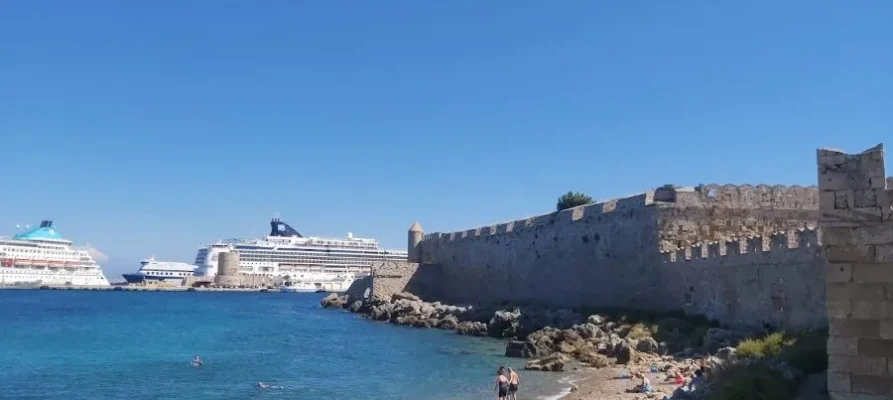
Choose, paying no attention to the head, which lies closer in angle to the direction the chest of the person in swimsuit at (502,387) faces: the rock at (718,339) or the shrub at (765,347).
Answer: the rock

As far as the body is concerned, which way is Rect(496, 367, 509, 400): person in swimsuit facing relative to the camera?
away from the camera

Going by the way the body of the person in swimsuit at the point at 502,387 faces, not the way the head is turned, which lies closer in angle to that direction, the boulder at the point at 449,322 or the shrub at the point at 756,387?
the boulder

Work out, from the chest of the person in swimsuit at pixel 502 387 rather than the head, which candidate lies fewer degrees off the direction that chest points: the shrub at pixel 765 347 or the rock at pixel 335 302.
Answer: the rock

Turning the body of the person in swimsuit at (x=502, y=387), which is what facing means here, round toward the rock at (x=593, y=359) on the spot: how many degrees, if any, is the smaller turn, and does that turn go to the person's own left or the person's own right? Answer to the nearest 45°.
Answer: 0° — they already face it

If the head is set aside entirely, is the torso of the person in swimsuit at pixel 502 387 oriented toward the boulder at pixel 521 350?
yes

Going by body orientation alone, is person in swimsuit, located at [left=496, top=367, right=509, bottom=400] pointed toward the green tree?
yes

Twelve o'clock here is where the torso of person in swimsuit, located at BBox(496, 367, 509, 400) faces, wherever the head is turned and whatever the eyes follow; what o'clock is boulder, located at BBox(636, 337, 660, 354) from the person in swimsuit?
The boulder is roughly at 1 o'clock from the person in swimsuit.
